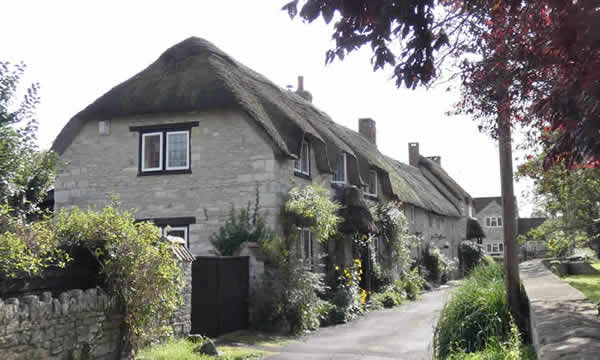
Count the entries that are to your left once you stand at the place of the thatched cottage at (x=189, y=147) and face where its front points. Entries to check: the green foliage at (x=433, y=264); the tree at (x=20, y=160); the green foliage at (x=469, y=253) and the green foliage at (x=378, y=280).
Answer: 3

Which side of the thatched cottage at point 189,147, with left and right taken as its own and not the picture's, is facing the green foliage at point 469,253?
left

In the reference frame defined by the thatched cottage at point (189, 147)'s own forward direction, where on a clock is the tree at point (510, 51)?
The tree is roughly at 1 o'clock from the thatched cottage.

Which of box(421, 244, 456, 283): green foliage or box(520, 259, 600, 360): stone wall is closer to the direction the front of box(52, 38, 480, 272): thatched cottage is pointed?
the stone wall

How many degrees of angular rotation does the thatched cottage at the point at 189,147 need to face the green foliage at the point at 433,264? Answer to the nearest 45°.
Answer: approximately 90° to its left

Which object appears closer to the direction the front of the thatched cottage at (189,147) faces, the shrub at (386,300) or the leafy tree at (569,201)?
the leafy tree

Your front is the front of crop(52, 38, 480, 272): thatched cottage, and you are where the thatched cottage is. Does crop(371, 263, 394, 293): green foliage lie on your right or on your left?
on your left

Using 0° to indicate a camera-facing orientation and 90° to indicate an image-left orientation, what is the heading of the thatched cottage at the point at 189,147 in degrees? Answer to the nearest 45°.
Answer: approximately 315°

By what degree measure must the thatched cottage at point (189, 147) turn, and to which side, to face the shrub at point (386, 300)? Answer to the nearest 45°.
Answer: approximately 90° to its left
